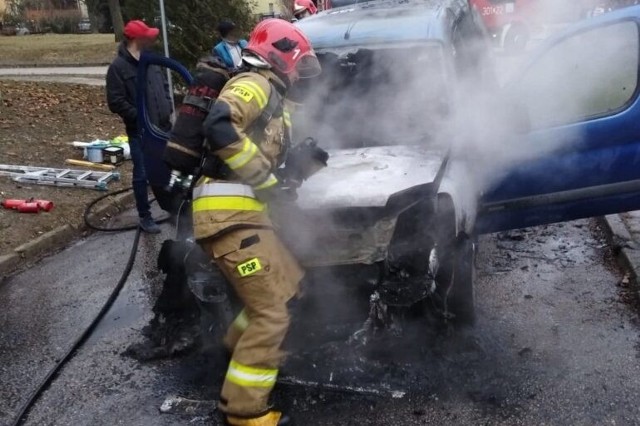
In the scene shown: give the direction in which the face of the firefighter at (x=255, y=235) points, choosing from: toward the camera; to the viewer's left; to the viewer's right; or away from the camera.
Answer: to the viewer's right

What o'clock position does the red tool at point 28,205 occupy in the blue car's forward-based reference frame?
The red tool is roughly at 2 o'clock from the blue car.

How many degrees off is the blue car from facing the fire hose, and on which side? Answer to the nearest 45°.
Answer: approximately 45° to its right

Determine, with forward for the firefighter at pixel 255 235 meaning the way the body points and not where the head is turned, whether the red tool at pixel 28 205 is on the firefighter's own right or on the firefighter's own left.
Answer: on the firefighter's own left

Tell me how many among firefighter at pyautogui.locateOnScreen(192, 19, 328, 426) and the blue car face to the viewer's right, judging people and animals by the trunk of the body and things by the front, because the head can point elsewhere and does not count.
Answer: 1

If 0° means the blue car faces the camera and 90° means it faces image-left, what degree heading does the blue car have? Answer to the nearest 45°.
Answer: approximately 45°

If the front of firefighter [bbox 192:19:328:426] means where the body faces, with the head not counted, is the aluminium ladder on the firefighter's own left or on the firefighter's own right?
on the firefighter's own left

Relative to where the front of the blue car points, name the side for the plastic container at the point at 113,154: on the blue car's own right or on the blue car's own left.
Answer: on the blue car's own right

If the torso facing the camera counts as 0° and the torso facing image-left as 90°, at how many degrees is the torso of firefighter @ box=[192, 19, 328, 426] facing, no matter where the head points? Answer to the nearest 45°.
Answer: approximately 270°

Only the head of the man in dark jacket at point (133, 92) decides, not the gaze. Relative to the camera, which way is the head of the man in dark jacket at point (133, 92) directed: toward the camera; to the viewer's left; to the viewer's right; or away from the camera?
to the viewer's right

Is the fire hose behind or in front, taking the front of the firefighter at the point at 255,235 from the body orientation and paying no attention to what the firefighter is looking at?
behind

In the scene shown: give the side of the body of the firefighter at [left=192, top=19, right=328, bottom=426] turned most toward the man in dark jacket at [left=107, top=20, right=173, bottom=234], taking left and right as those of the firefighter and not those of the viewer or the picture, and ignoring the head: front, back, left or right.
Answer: left

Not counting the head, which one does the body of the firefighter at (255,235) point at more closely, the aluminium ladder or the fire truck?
the fire truck
